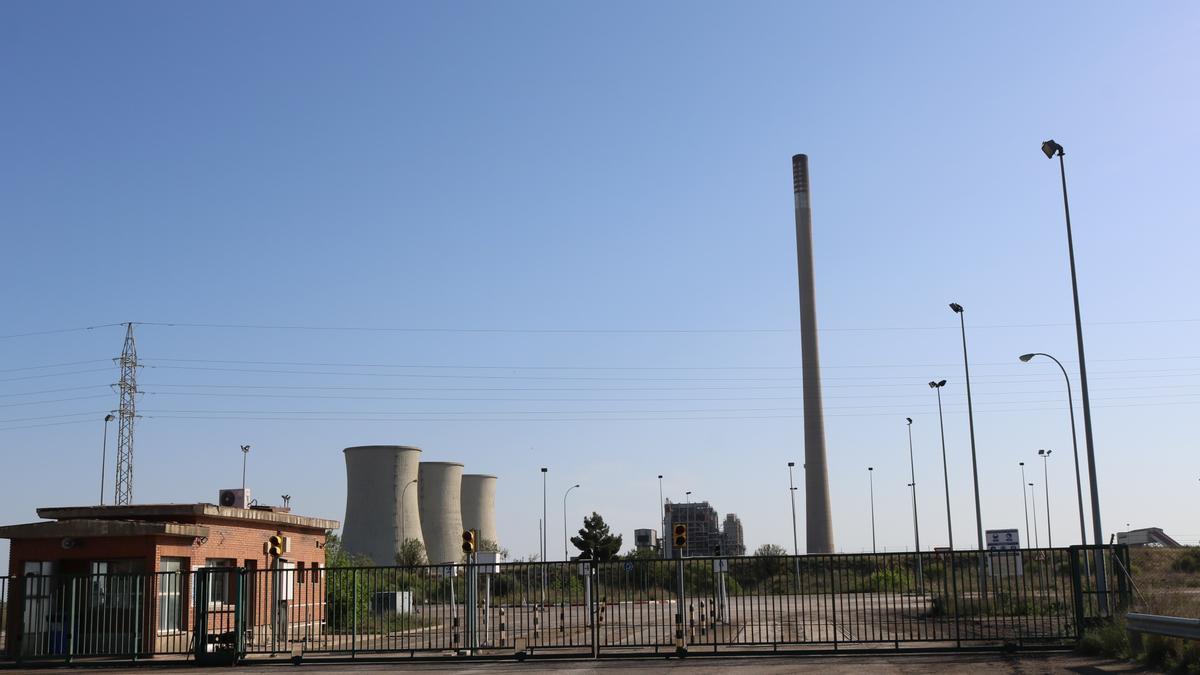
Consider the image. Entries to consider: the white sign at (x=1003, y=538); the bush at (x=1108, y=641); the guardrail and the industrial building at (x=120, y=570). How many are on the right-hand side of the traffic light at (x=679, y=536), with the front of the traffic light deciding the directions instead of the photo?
1

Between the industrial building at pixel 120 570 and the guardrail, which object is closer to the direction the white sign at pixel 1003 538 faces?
the guardrail

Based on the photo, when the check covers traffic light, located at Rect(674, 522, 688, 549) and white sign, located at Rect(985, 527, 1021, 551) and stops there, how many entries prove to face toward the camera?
2

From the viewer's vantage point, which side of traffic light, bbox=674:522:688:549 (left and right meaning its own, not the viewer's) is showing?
front

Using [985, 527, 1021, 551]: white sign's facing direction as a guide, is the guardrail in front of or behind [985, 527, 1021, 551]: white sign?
in front

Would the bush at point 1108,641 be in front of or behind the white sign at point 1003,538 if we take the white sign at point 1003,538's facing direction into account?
in front

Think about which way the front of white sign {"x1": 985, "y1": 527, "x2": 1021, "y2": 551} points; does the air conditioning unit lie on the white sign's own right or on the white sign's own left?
on the white sign's own right

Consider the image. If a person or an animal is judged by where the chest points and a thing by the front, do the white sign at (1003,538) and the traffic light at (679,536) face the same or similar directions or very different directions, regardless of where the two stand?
same or similar directions

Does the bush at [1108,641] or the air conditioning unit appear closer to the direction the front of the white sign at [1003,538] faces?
the bush
